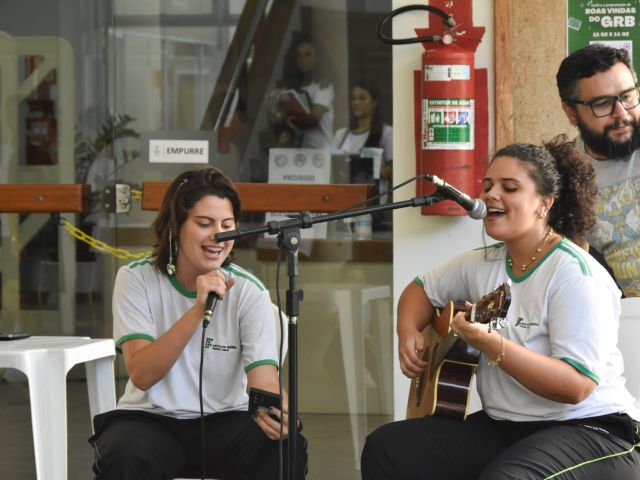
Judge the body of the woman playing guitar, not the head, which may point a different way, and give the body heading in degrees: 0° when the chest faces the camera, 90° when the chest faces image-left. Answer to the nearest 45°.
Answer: approximately 45°

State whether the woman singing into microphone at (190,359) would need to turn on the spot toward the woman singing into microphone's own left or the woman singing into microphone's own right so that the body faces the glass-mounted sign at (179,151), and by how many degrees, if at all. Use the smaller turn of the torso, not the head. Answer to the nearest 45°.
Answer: approximately 180°

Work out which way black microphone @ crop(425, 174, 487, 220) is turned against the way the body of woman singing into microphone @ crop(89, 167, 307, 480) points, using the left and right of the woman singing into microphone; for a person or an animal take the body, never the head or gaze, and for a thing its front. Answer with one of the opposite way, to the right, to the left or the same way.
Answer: to the left

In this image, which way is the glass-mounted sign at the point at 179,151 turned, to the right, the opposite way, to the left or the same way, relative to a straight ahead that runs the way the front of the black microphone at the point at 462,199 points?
to the right

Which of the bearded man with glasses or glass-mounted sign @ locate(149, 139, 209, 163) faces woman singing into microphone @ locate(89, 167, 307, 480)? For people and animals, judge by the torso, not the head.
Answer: the glass-mounted sign

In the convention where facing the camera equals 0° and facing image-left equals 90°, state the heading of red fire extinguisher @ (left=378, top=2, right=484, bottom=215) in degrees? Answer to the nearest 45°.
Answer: approximately 0°

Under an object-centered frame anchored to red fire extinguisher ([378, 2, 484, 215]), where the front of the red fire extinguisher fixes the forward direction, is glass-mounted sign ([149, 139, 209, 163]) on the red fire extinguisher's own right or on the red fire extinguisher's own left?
on the red fire extinguisher's own right

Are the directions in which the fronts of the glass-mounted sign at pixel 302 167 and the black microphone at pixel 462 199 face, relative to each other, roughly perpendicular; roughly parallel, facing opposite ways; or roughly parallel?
roughly perpendicular

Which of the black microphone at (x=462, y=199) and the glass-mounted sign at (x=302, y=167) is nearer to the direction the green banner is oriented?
the black microphone

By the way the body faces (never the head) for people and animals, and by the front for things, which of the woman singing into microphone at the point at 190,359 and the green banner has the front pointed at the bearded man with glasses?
the green banner

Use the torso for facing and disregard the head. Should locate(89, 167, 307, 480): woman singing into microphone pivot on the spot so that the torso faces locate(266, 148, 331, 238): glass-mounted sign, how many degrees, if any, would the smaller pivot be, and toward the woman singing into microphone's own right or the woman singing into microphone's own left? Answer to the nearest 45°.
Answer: approximately 180°
